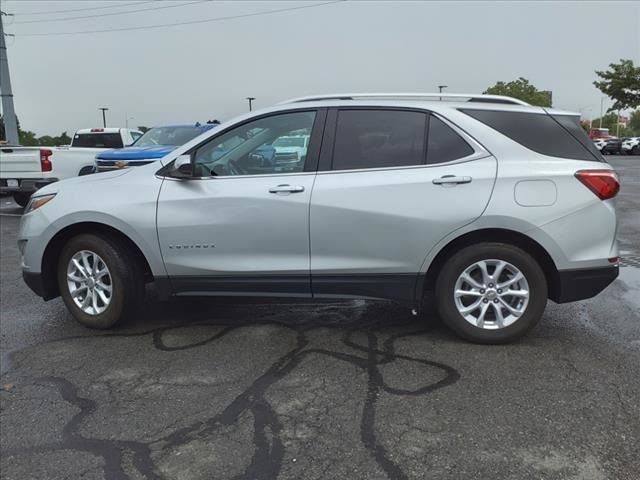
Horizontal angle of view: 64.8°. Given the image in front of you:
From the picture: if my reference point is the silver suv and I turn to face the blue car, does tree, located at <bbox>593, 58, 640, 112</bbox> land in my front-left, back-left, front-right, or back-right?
front-right

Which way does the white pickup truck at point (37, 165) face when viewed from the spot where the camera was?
facing away from the viewer and to the right of the viewer

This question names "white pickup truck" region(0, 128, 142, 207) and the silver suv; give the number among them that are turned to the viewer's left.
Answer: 1

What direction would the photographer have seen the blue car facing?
facing the viewer and to the left of the viewer

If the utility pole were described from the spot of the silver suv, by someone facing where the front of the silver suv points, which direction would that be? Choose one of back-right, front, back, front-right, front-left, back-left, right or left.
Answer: front-right

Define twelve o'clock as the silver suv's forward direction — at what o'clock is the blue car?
The blue car is roughly at 2 o'clock from the silver suv.

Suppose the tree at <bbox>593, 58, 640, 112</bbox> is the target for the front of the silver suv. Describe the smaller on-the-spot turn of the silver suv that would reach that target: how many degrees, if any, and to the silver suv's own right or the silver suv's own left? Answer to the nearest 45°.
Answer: approximately 135° to the silver suv's own right

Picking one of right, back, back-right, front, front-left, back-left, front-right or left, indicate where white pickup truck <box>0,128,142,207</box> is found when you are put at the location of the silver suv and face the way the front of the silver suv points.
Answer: front-right

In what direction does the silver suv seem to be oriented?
to the viewer's left

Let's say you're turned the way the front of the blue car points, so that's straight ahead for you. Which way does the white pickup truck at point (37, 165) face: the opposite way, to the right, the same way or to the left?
the opposite way

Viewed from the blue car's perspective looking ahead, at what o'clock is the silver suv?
The silver suv is roughly at 10 o'clock from the blue car.

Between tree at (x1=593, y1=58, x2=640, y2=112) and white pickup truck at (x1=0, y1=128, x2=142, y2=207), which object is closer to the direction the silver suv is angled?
the white pickup truck
